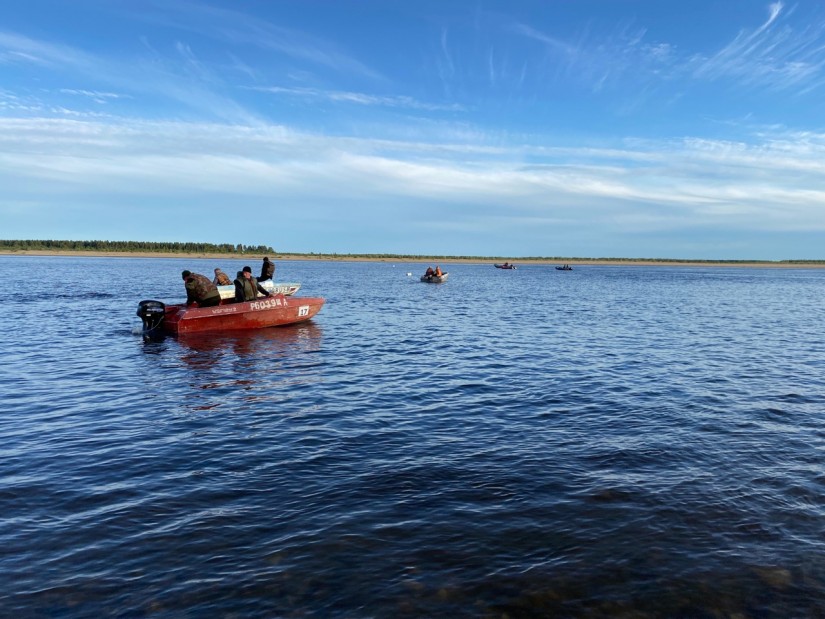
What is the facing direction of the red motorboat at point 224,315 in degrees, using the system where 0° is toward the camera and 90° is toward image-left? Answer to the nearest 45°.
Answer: approximately 270°

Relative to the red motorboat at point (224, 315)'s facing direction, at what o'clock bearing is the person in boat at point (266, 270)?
The person in boat is roughly at 10 o'clock from the red motorboat.
